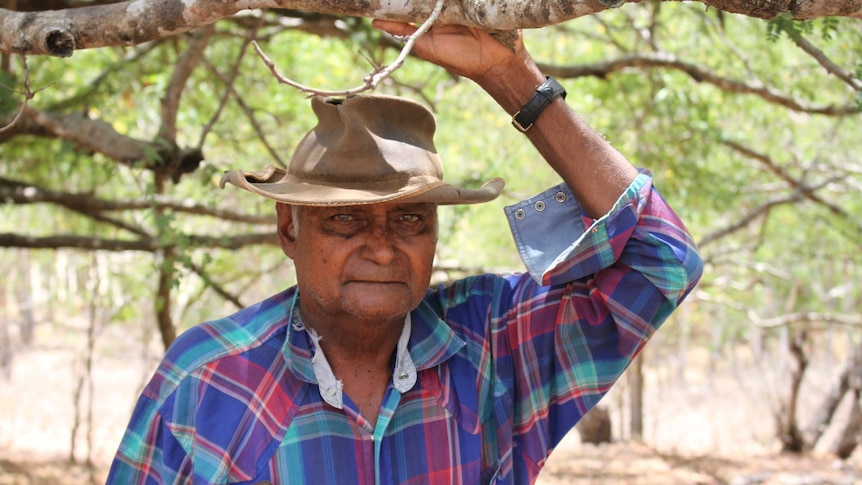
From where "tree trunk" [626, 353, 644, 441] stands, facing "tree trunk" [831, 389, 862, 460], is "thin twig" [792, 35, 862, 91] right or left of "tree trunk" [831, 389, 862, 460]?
right

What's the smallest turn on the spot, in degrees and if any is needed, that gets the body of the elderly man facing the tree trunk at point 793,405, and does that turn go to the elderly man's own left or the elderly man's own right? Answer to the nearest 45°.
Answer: approximately 135° to the elderly man's own left

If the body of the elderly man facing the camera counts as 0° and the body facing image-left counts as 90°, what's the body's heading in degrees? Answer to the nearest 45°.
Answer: approximately 0°

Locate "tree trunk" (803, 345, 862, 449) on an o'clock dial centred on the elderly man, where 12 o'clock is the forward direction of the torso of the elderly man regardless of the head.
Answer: The tree trunk is roughly at 7 o'clock from the elderly man.

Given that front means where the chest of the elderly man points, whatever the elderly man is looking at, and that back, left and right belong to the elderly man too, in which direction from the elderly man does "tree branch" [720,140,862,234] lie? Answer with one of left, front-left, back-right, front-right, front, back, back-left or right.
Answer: back-left

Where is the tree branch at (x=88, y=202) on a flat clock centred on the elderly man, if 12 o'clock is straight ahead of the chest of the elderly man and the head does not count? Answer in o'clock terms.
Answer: The tree branch is roughly at 5 o'clock from the elderly man.

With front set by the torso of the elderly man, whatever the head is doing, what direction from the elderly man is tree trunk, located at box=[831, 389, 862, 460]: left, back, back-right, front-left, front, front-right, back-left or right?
back-left

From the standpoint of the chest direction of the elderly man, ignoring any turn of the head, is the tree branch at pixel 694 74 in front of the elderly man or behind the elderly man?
behind
